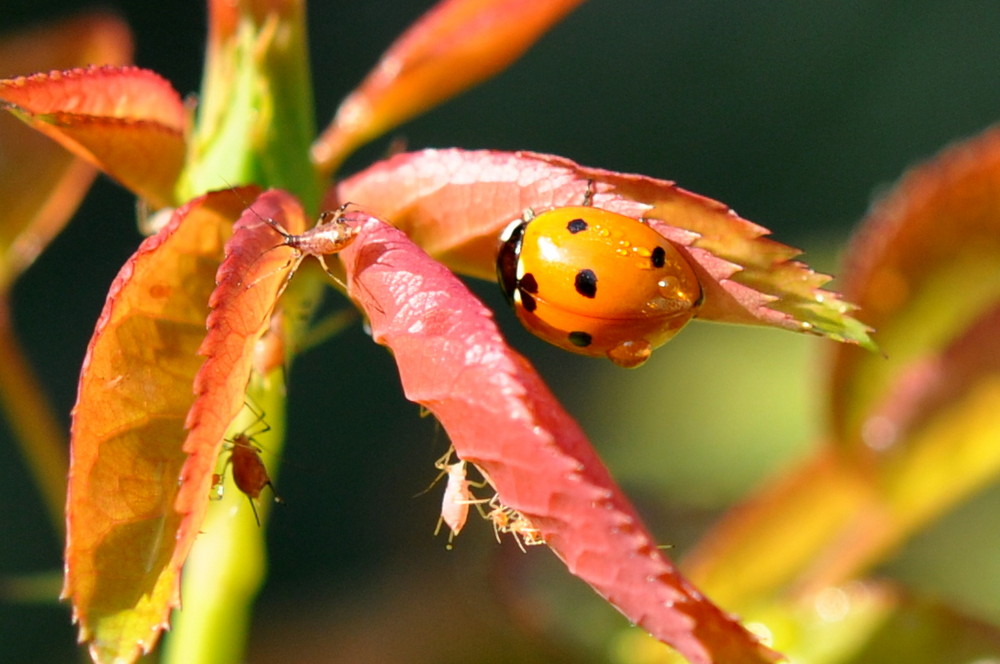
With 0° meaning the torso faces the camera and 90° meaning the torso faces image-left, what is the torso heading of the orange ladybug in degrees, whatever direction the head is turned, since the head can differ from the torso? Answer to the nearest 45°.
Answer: approximately 90°
